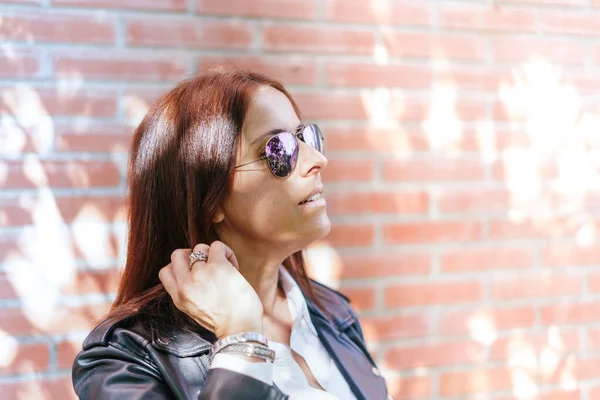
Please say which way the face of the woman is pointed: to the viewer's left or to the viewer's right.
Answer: to the viewer's right

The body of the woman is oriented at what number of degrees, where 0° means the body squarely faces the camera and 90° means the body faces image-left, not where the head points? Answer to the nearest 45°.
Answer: approximately 315°
